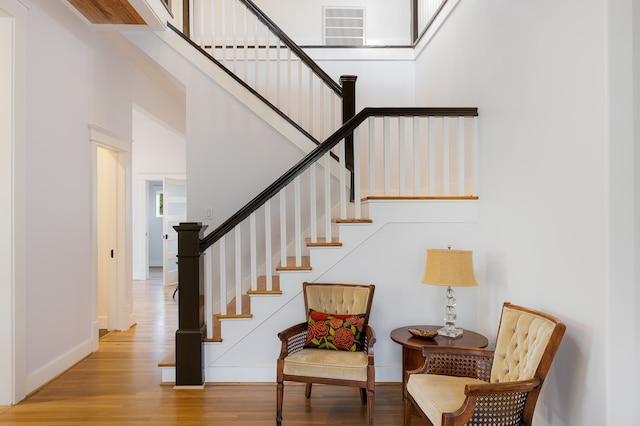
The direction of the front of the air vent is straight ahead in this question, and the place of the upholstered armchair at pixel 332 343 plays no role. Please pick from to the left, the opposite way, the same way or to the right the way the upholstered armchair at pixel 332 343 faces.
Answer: the same way

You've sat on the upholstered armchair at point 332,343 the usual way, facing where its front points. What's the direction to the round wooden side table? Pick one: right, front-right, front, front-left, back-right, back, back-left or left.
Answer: left

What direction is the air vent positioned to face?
toward the camera

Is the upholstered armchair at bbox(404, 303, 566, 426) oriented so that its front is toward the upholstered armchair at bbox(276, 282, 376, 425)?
no

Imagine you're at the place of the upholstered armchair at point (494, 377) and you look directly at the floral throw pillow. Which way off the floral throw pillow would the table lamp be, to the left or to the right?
right

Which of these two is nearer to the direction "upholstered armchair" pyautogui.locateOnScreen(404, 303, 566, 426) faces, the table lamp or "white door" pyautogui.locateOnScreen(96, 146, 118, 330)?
the white door

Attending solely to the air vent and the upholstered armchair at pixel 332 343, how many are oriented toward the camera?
2

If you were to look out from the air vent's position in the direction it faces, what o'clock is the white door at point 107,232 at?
The white door is roughly at 2 o'clock from the air vent.

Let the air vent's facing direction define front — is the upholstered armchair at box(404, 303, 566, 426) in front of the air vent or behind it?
in front

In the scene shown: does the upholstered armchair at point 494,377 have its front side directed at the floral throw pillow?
no

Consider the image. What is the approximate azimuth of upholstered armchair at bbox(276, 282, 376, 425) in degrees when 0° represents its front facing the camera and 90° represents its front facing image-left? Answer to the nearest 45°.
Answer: approximately 0°

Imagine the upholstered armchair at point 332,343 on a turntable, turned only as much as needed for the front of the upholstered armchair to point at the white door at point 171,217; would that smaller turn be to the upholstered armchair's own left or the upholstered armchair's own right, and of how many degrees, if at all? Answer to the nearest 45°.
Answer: approximately 135° to the upholstered armchair's own right

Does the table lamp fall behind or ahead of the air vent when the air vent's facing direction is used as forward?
ahead

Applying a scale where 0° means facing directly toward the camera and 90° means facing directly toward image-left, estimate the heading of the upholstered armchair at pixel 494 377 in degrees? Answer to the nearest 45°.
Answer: approximately 45°

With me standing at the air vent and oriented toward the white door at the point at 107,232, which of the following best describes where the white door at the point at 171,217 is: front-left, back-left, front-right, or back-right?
front-right

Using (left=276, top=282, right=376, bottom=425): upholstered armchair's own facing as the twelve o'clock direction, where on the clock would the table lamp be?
The table lamp is roughly at 9 o'clock from the upholstered armchair.

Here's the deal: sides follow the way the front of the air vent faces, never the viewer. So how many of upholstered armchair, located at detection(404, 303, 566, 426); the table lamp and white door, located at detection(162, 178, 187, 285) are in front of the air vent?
2
